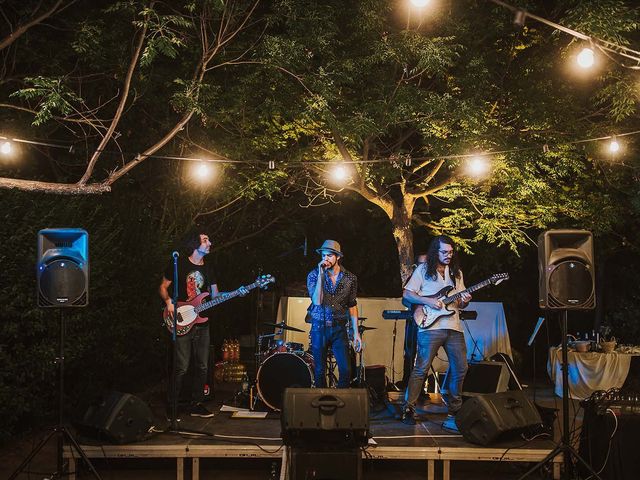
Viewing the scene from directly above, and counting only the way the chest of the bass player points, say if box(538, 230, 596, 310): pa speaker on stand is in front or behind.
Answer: in front

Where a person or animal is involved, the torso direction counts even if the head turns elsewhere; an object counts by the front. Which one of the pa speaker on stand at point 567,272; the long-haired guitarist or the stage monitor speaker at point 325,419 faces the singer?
the stage monitor speaker

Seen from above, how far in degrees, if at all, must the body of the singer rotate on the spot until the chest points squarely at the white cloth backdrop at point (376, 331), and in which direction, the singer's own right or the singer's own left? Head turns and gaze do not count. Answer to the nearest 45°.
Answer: approximately 180°

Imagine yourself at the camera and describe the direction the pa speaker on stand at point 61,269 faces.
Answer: facing the viewer

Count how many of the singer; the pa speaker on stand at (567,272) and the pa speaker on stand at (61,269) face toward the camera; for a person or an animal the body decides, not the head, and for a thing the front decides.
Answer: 3

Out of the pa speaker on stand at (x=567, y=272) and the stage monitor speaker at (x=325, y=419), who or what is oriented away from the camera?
the stage monitor speaker

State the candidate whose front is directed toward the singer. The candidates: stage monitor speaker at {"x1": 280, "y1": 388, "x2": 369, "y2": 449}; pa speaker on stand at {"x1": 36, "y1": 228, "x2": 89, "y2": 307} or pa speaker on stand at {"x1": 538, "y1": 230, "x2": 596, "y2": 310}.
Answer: the stage monitor speaker

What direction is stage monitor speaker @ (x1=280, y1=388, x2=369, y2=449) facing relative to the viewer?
away from the camera

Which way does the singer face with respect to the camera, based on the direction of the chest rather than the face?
toward the camera

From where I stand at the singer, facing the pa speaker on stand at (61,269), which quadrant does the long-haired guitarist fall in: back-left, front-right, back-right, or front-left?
back-left
